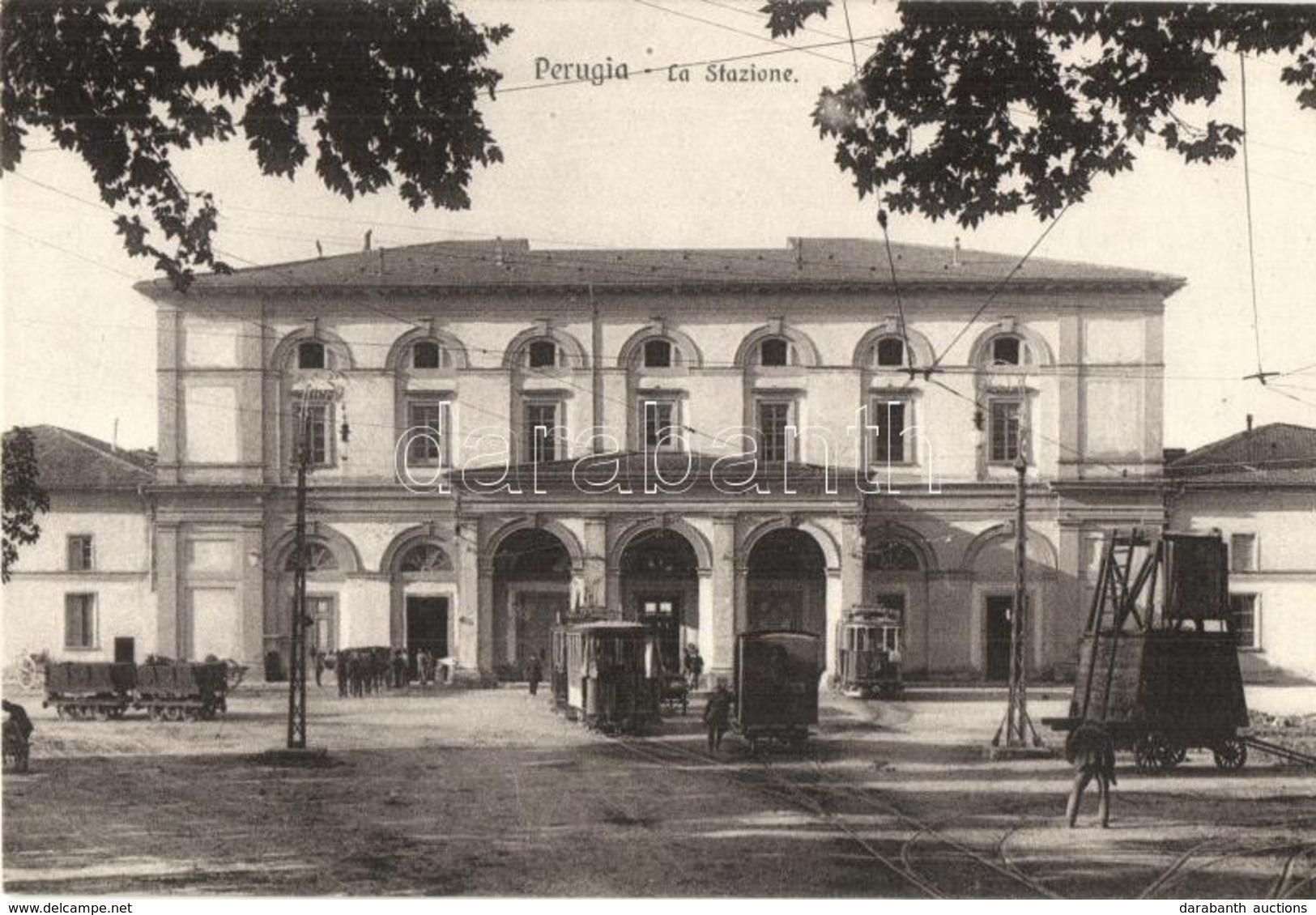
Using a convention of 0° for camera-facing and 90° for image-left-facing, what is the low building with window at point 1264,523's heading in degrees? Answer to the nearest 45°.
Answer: approximately 0°
